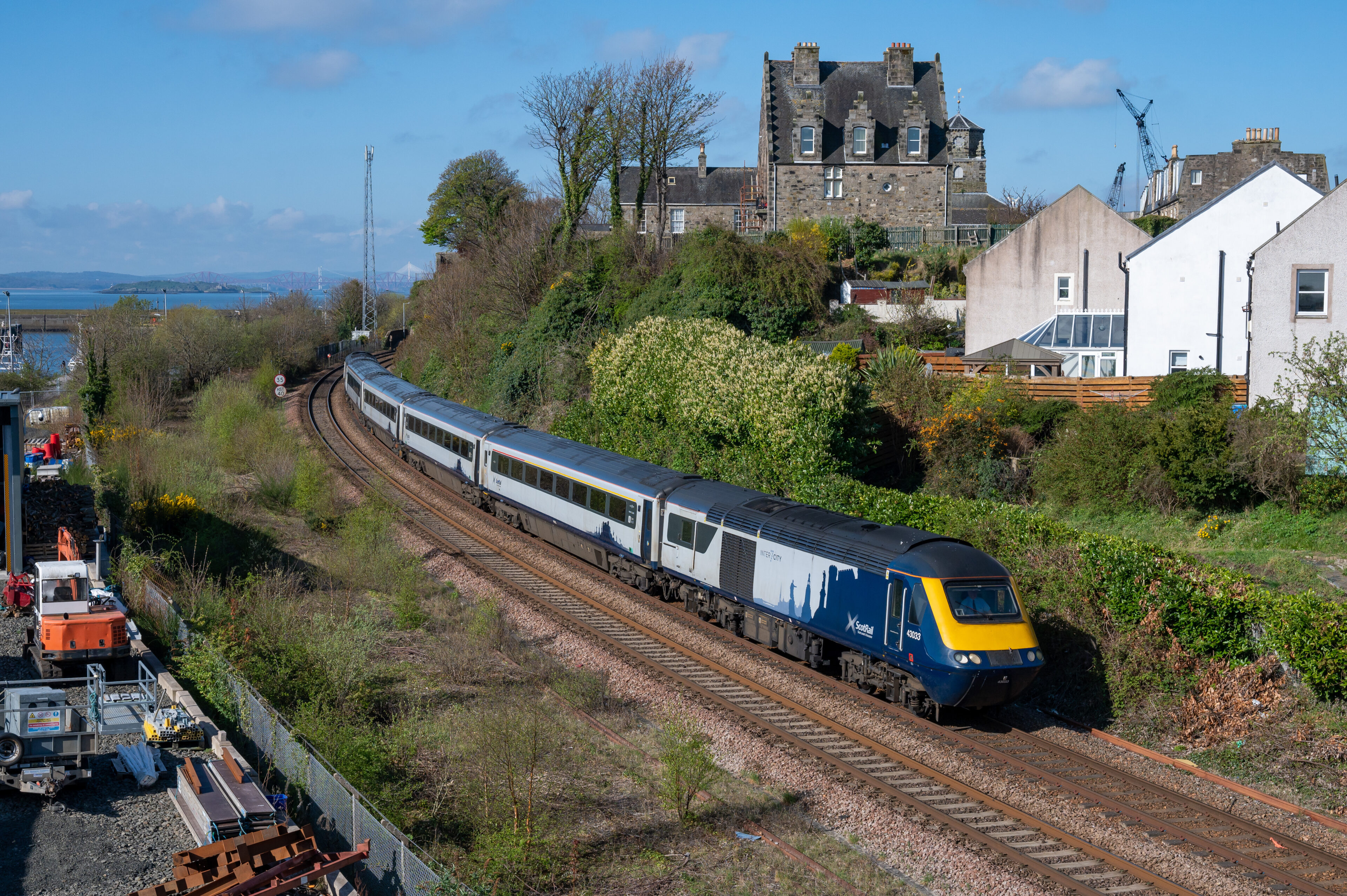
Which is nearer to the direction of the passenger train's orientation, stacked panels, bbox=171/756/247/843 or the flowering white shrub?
the stacked panels

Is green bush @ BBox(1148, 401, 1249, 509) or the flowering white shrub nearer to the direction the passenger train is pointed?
the green bush

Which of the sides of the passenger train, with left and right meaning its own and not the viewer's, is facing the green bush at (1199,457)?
left

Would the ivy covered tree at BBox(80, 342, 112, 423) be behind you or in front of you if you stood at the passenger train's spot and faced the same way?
behind

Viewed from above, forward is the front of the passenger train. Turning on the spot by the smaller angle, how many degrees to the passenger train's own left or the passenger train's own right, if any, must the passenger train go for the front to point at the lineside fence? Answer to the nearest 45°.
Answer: approximately 90° to the passenger train's own right

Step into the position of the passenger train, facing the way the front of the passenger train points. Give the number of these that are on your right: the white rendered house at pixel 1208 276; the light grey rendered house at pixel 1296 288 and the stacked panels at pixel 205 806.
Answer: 1

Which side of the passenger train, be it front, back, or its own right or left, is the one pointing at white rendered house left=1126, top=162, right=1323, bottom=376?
left

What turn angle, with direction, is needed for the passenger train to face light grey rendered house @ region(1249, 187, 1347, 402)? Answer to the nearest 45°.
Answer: approximately 90° to its left

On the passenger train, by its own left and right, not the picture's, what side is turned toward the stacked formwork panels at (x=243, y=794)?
right

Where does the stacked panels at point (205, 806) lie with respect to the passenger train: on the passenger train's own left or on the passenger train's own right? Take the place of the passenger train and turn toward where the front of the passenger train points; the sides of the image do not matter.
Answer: on the passenger train's own right

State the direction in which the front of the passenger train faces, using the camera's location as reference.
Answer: facing the viewer and to the right of the viewer
